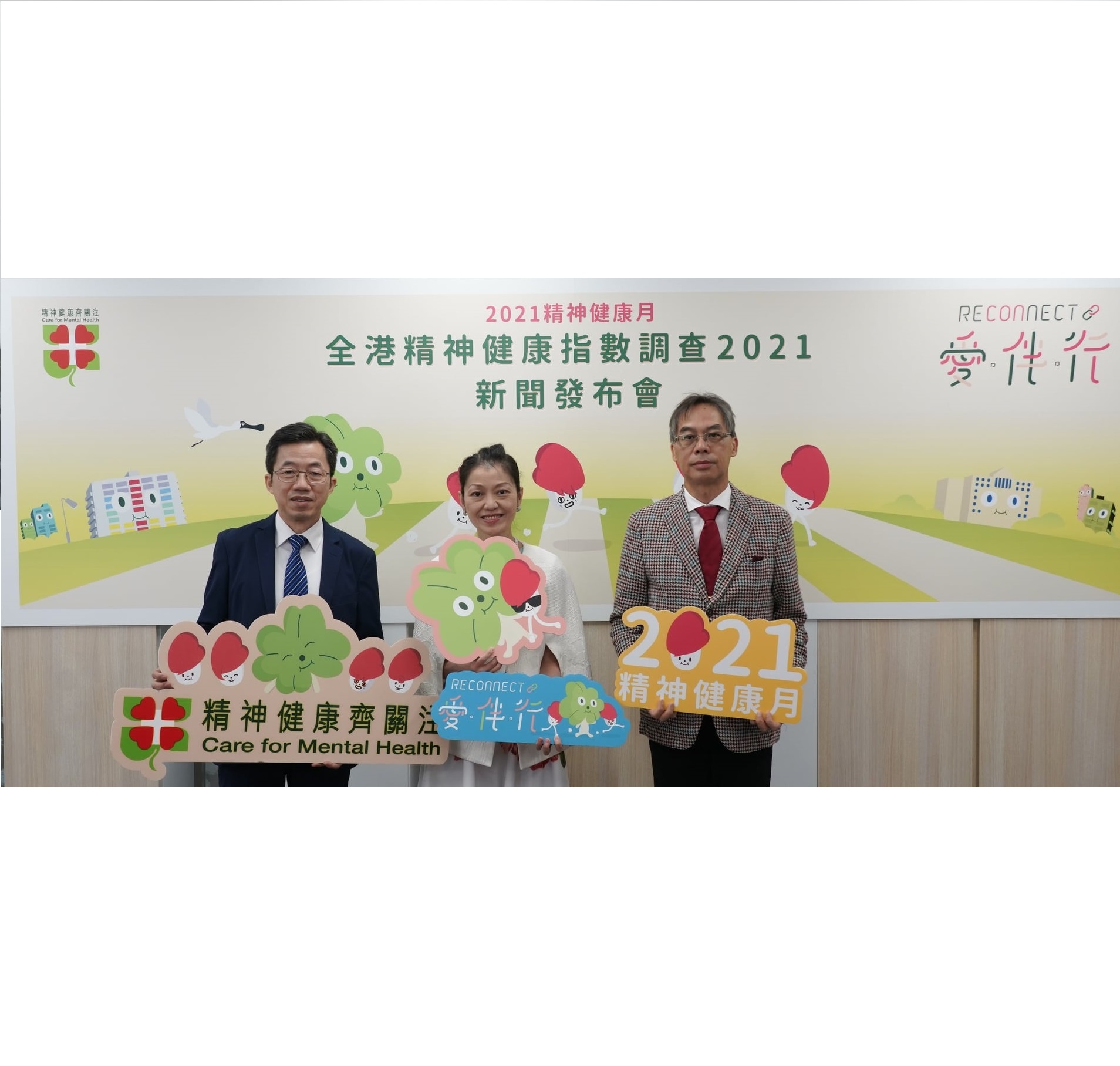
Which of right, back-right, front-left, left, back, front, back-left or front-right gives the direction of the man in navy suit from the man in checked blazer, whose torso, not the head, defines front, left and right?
right

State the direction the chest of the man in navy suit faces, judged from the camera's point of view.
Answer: toward the camera

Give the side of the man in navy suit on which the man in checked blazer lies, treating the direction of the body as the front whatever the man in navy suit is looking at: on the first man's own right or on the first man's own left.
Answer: on the first man's own left

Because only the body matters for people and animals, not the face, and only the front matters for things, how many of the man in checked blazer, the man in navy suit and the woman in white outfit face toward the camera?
3

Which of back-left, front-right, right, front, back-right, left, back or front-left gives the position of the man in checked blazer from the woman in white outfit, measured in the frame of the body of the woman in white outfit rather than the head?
left

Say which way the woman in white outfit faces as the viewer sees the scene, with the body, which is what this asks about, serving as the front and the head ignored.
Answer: toward the camera

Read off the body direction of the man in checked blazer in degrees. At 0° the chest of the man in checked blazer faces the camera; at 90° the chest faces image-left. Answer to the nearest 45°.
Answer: approximately 0°

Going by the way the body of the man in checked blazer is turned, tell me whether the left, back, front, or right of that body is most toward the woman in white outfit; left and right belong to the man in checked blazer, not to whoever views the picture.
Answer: right
